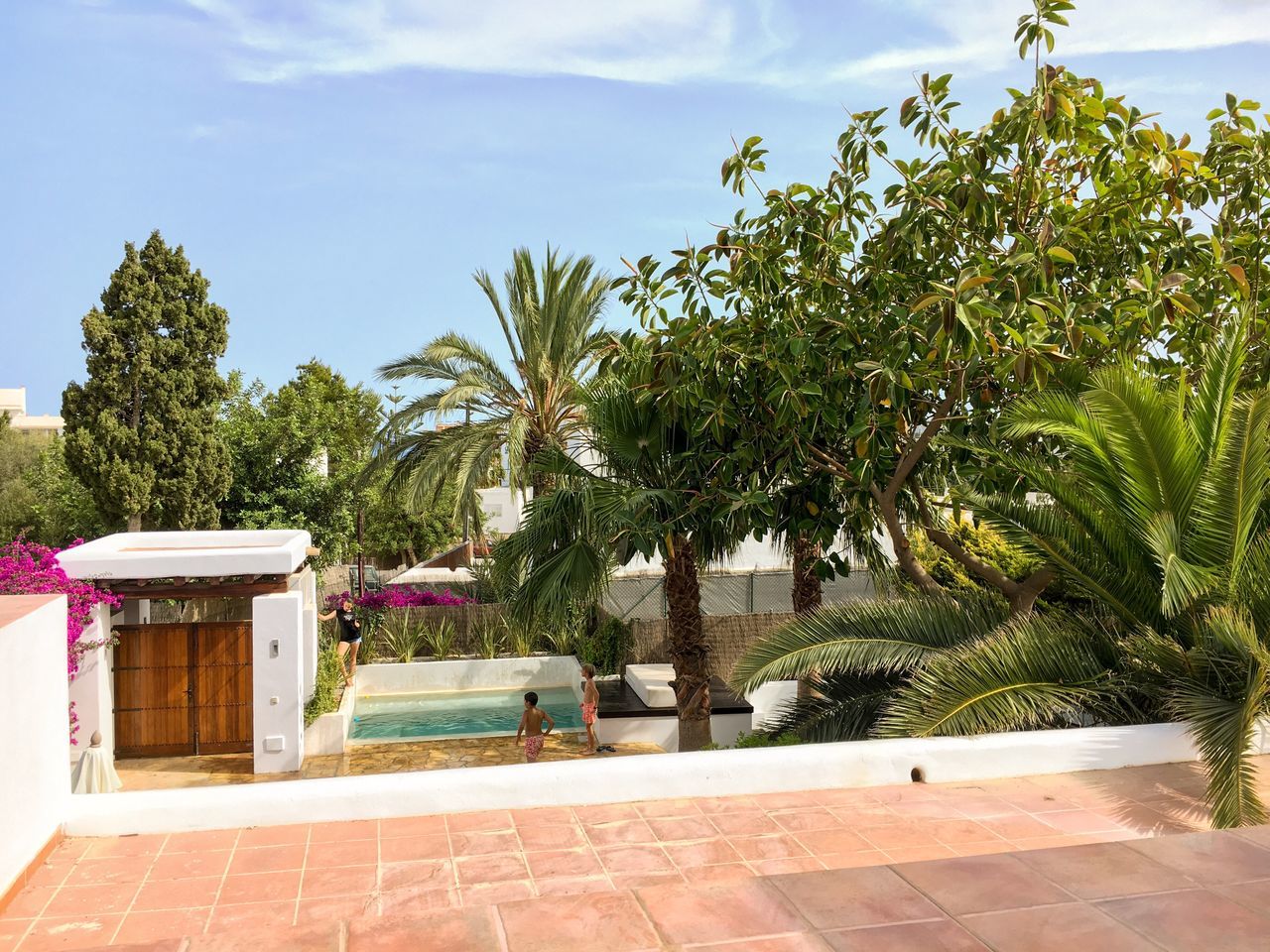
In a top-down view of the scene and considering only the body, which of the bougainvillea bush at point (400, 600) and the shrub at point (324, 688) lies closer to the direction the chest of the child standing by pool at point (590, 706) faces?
the shrub

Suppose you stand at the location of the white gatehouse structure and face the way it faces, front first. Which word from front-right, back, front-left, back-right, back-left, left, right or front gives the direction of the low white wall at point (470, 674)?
back-left

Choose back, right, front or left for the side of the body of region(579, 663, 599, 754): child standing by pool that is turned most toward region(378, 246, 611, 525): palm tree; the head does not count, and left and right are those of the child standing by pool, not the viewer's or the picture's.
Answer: right

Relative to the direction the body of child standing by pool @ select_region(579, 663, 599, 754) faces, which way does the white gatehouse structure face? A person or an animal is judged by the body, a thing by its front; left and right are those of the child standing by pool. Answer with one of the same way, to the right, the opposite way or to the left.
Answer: to the left

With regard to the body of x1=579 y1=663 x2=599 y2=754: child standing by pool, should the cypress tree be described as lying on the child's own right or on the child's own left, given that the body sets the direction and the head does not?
on the child's own right

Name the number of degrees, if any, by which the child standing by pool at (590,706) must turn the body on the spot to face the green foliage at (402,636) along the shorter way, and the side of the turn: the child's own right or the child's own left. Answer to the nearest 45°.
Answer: approximately 45° to the child's own right

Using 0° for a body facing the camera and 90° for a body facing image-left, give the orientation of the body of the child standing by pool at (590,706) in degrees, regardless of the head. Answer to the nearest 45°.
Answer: approximately 90°

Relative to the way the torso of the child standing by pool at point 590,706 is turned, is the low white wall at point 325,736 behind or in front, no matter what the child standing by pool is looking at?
in front

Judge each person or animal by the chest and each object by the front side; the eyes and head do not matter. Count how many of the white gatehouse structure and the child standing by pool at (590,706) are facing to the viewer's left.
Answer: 1

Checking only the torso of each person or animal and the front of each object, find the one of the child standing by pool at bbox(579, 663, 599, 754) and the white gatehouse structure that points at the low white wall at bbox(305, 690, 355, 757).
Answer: the child standing by pool

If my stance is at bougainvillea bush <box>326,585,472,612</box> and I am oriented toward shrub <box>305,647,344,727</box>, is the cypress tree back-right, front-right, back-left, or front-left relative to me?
back-right

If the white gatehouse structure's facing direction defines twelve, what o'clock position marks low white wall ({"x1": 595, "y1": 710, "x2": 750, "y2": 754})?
The low white wall is roughly at 9 o'clock from the white gatehouse structure.

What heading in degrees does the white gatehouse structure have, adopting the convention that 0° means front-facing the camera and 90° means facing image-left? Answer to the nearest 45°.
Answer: approximately 0°

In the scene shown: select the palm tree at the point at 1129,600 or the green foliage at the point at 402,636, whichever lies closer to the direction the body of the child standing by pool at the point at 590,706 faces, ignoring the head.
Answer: the green foliage
